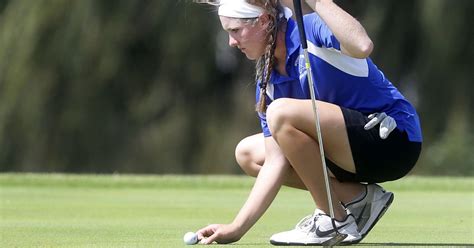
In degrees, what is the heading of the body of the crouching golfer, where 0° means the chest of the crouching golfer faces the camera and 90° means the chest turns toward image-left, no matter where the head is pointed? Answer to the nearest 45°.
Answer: approximately 90°
